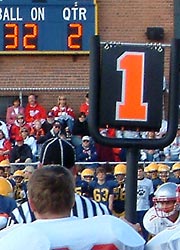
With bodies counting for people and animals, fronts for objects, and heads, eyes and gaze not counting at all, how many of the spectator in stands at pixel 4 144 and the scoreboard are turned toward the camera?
2

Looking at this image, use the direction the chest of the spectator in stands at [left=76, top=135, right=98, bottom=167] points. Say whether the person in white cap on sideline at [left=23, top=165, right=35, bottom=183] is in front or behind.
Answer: in front

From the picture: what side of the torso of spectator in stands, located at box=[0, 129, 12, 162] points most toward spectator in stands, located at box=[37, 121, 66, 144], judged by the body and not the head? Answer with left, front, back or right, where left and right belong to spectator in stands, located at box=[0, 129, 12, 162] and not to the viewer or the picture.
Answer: left

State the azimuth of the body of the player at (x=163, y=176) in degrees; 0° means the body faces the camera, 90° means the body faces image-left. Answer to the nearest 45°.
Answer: approximately 0°

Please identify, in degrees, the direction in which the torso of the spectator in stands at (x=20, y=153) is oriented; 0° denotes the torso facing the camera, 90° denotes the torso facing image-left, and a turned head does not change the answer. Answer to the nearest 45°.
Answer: approximately 0°
